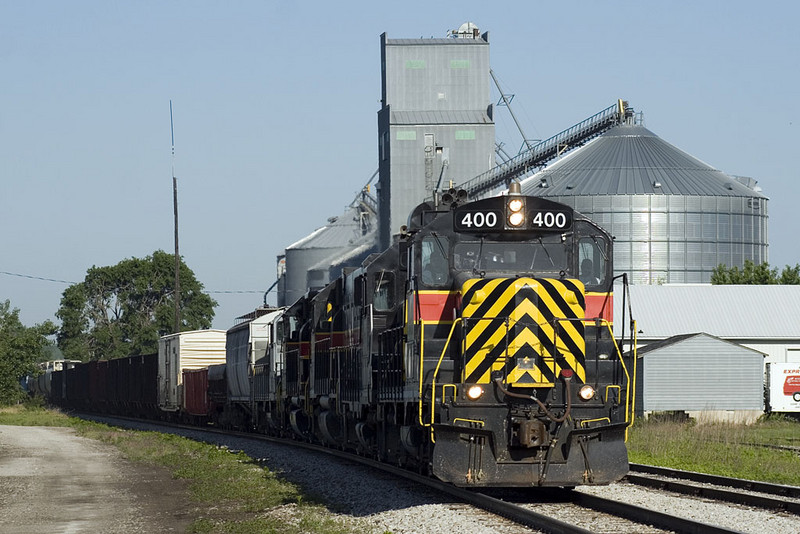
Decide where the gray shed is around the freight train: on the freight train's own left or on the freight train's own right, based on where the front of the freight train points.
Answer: on the freight train's own left

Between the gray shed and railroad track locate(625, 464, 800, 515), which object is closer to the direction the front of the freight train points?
the railroad track

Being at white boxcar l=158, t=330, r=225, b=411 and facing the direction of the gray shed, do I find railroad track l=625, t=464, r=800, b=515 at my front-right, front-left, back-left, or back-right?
front-right

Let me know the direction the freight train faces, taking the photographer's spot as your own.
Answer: facing the viewer and to the right of the viewer

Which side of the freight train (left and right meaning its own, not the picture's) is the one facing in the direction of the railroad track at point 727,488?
front
